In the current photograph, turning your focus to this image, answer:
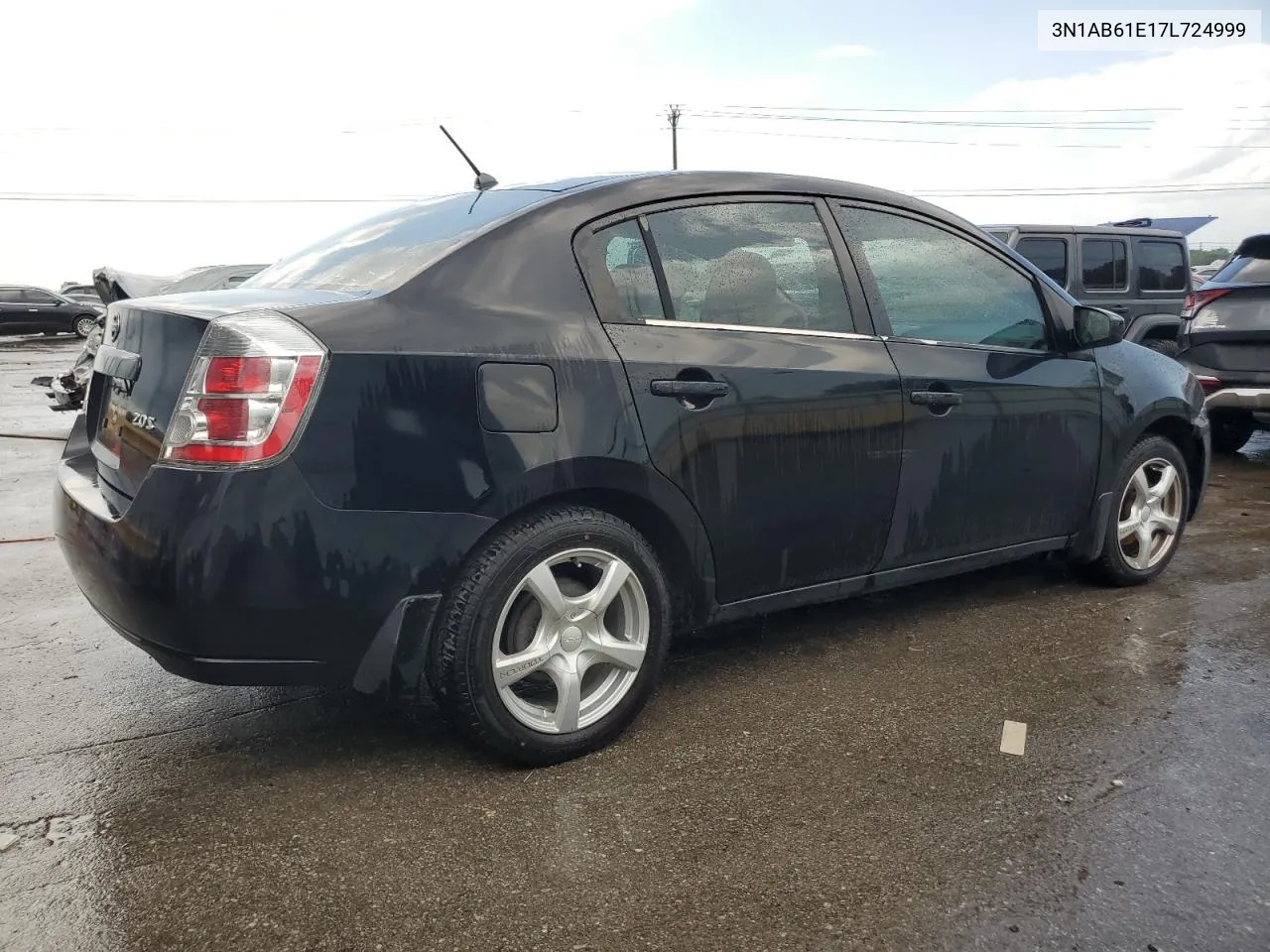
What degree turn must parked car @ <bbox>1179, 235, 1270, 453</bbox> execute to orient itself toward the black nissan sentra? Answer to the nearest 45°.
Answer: approximately 180°

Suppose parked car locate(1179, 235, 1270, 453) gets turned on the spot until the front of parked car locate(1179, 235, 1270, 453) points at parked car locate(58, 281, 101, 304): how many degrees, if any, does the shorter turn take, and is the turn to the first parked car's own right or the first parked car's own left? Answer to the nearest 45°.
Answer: approximately 45° to the first parked car's own left

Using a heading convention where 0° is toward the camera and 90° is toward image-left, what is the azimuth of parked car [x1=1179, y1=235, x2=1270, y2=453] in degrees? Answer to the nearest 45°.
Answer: approximately 180°

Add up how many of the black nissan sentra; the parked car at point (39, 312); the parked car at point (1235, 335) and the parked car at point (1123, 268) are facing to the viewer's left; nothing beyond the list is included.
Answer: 1

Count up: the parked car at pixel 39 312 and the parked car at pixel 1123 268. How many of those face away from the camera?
0

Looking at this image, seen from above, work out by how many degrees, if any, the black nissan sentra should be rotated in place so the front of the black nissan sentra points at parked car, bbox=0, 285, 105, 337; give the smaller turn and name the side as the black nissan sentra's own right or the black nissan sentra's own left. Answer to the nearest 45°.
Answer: approximately 90° to the black nissan sentra's own left
